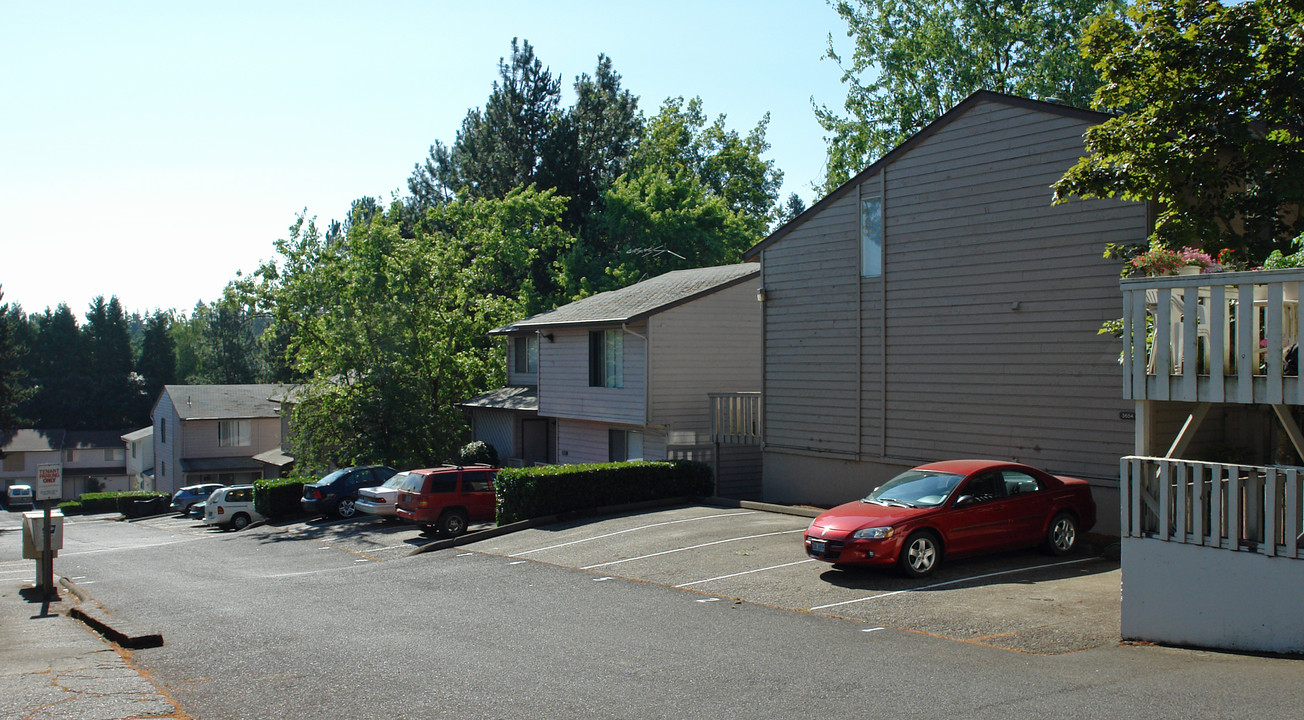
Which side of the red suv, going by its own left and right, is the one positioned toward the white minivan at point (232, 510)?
left

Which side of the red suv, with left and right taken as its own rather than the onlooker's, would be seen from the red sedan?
right

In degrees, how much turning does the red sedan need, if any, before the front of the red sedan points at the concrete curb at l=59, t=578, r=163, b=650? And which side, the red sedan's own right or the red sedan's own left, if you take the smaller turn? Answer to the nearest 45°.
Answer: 0° — it already faces it

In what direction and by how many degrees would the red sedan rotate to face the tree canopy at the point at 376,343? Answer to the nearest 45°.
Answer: approximately 90° to its right

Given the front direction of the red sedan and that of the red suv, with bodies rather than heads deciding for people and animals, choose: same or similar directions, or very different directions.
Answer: very different directions

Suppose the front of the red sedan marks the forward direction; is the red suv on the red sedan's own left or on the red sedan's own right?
on the red sedan's own right

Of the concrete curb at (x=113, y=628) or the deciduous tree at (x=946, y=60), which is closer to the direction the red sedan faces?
the concrete curb

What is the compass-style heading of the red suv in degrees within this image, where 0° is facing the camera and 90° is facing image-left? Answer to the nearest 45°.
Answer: approximately 225°

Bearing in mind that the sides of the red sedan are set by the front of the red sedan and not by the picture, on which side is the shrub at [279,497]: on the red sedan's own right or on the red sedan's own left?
on the red sedan's own right

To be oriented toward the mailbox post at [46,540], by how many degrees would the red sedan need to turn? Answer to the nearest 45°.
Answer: approximately 45° to its right

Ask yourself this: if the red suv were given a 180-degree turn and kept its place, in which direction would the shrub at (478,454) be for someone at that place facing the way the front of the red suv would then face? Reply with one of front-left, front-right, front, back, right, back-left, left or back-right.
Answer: back-right
